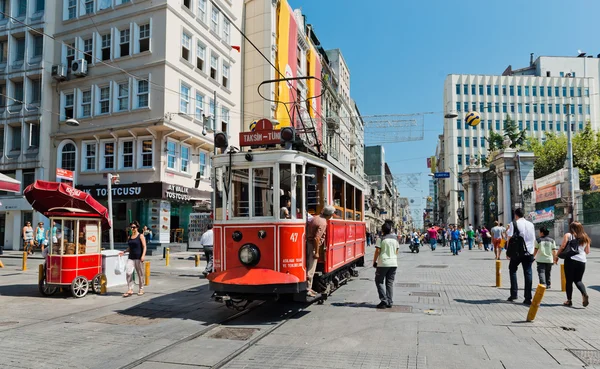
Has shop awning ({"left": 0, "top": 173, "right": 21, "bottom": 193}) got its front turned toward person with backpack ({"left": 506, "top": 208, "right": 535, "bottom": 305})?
yes

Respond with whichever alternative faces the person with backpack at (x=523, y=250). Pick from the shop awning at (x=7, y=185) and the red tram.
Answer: the shop awning

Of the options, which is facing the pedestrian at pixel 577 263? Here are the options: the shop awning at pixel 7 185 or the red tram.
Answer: the shop awning

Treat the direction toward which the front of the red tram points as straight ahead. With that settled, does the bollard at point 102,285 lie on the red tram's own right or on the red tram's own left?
on the red tram's own right

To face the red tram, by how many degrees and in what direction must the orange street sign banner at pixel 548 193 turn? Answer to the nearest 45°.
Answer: approximately 45° to its left

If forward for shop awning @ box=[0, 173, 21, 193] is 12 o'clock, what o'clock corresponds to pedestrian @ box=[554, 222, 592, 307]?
The pedestrian is roughly at 12 o'clock from the shop awning.

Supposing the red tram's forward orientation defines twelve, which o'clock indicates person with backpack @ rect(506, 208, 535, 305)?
The person with backpack is roughly at 10 o'clock from the red tram.

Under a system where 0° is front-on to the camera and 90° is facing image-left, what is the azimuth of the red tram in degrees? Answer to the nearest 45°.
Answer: approximately 45°
